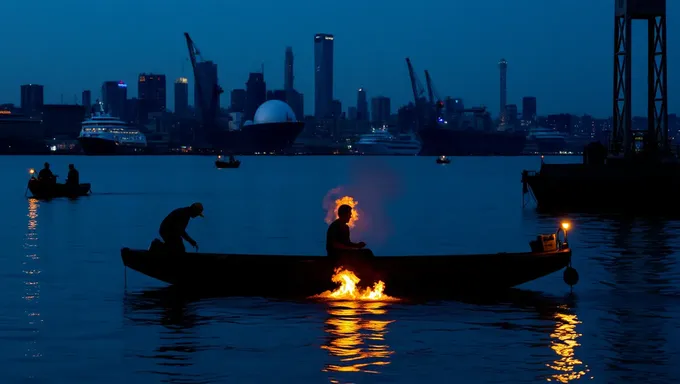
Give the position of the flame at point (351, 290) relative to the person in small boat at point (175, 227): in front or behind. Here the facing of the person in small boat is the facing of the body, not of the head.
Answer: in front

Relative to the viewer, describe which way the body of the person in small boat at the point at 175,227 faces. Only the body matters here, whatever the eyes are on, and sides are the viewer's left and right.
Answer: facing to the right of the viewer

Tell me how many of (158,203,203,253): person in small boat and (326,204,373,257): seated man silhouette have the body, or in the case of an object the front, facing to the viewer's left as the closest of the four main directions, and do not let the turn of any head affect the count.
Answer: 0

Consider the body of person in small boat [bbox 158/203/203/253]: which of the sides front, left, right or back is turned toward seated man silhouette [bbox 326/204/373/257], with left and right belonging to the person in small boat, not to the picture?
front

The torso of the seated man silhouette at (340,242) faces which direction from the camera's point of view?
to the viewer's right

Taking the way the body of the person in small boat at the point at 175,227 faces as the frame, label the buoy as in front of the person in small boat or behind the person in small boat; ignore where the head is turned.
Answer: in front

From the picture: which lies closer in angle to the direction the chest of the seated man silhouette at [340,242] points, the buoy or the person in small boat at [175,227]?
the buoy

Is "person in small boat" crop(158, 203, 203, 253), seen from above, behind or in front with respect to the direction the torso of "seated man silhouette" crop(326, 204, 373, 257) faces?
behind
